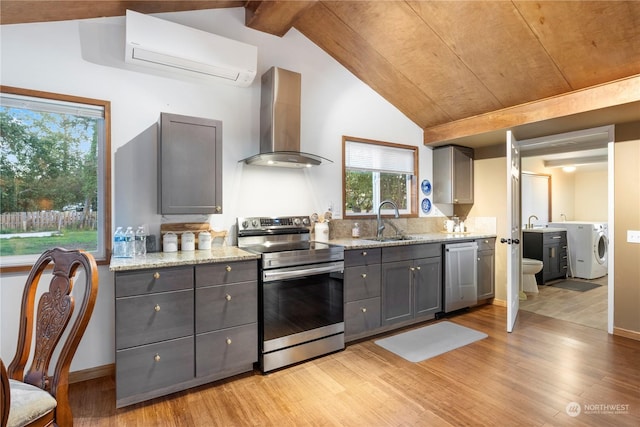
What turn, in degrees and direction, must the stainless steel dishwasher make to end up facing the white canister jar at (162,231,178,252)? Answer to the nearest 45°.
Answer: approximately 90° to its right

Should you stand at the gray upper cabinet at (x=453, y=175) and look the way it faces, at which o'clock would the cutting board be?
The cutting board is roughly at 3 o'clock from the gray upper cabinet.

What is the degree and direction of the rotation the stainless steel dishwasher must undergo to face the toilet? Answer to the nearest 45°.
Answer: approximately 90° to its left

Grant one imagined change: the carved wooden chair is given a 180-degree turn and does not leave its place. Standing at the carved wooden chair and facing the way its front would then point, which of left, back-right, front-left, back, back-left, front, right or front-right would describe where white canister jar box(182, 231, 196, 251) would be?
front

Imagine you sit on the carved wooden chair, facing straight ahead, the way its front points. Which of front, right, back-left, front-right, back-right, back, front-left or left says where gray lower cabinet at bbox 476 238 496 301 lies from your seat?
back-left

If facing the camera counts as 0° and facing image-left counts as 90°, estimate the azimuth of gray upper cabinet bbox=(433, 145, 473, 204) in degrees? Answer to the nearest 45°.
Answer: approximately 315°
